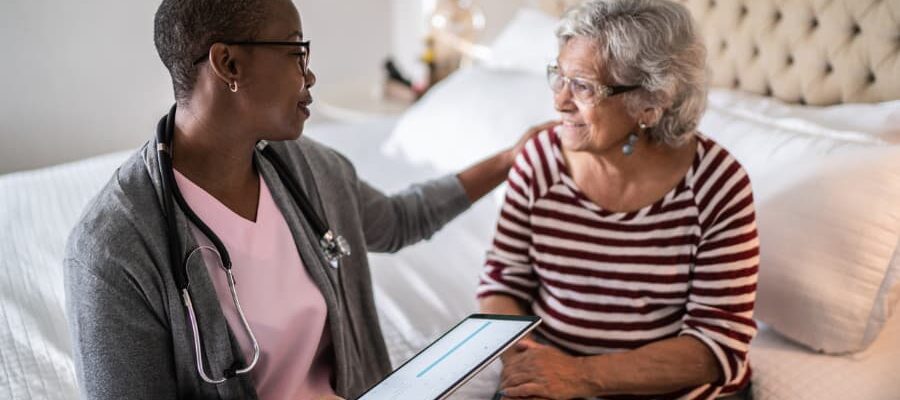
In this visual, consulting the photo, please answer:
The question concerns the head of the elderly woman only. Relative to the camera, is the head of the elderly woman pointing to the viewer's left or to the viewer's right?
to the viewer's left

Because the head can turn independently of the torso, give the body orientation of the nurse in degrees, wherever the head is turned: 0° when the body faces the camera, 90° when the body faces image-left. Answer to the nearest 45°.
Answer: approximately 315°

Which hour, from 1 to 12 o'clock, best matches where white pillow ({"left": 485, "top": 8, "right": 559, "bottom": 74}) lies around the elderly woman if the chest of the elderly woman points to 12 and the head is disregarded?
The white pillow is roughly at 4 o'clock from the elderly woman.

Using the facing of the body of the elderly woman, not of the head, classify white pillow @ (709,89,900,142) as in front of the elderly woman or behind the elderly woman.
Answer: behind

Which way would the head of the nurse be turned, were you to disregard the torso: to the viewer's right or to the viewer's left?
to the viewer's right

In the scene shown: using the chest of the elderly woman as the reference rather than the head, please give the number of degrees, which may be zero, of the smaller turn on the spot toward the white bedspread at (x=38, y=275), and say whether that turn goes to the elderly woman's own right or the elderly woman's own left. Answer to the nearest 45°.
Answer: approximately 45° to the elderly woman's own right

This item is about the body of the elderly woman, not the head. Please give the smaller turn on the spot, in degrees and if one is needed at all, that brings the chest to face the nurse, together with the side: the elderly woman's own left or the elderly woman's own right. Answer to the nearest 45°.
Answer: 0° — they already face them

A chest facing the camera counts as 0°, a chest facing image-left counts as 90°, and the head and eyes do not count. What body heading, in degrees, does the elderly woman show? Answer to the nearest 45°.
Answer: approximately 45°

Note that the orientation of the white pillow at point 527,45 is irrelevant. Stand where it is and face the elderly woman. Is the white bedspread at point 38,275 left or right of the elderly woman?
right

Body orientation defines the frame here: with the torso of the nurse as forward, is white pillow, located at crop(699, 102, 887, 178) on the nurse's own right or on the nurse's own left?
on the nurse's own left
